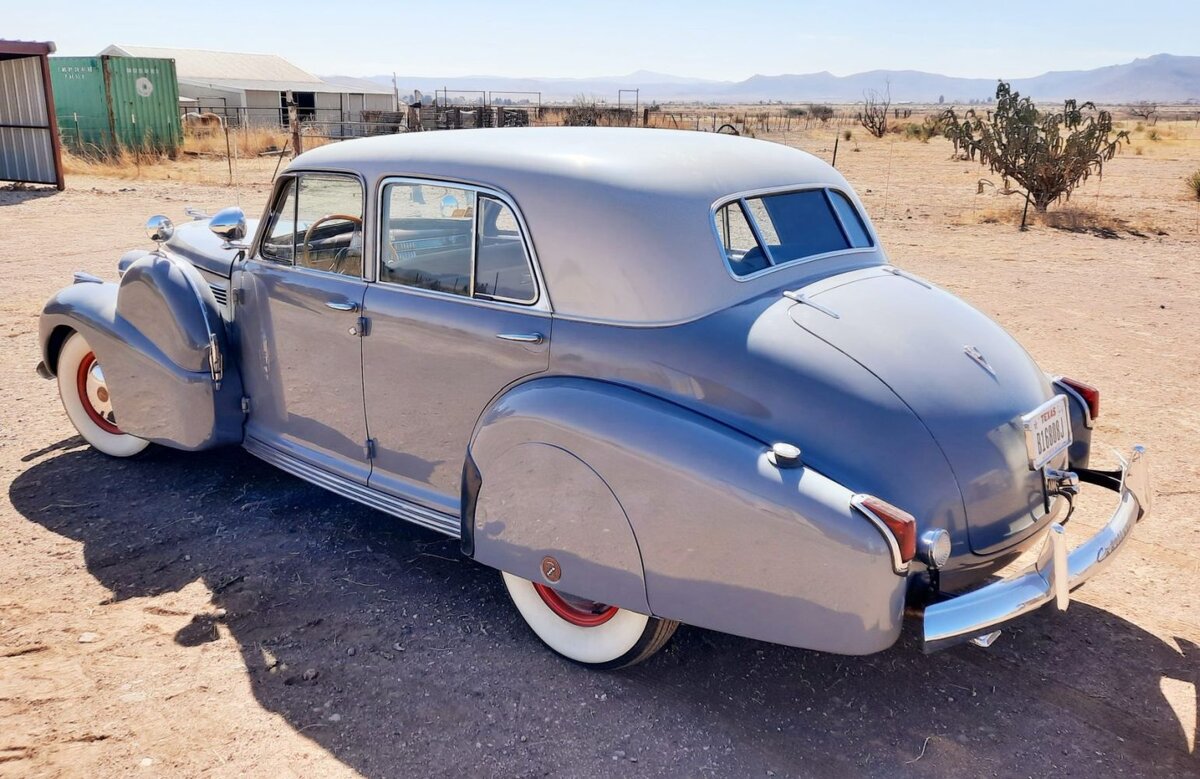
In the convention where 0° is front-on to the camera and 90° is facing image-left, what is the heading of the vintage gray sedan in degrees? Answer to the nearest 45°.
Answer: approximately 135°

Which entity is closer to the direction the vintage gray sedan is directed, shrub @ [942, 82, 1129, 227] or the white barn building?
the white barn building

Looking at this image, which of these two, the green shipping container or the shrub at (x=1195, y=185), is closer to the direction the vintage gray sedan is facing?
the green shipping container

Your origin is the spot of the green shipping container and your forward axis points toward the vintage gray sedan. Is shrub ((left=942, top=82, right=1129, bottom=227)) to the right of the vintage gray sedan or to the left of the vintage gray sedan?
left

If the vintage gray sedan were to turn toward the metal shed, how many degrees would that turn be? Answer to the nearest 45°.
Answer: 0° — it already faces it

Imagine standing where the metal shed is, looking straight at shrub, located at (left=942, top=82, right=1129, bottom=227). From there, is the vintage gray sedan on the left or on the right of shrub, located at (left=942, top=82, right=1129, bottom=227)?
right

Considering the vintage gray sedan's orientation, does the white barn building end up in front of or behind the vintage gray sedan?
in front

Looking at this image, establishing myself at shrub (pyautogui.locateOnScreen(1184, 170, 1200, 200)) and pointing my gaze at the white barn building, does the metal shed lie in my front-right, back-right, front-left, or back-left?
front-left

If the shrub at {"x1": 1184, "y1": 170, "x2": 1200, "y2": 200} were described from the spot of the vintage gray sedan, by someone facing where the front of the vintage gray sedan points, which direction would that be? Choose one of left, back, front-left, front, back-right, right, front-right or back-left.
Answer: right

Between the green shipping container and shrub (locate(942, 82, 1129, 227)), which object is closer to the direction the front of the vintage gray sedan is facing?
the green shipping container

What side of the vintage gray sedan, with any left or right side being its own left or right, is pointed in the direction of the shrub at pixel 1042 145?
right

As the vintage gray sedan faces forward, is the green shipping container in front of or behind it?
in front
